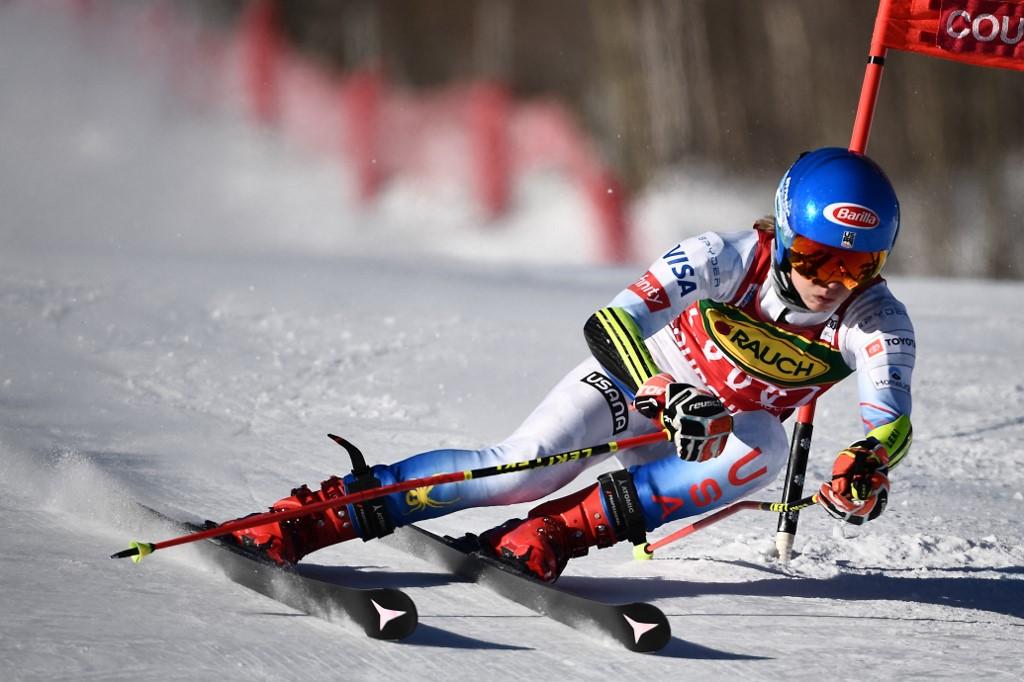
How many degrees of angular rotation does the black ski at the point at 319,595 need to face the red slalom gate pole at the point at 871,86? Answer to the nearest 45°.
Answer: approximately 90° to its left

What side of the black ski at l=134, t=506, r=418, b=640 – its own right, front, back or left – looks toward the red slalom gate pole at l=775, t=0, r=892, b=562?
left

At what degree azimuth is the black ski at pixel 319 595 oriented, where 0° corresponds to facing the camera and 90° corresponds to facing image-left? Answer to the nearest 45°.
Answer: approximately 315°
